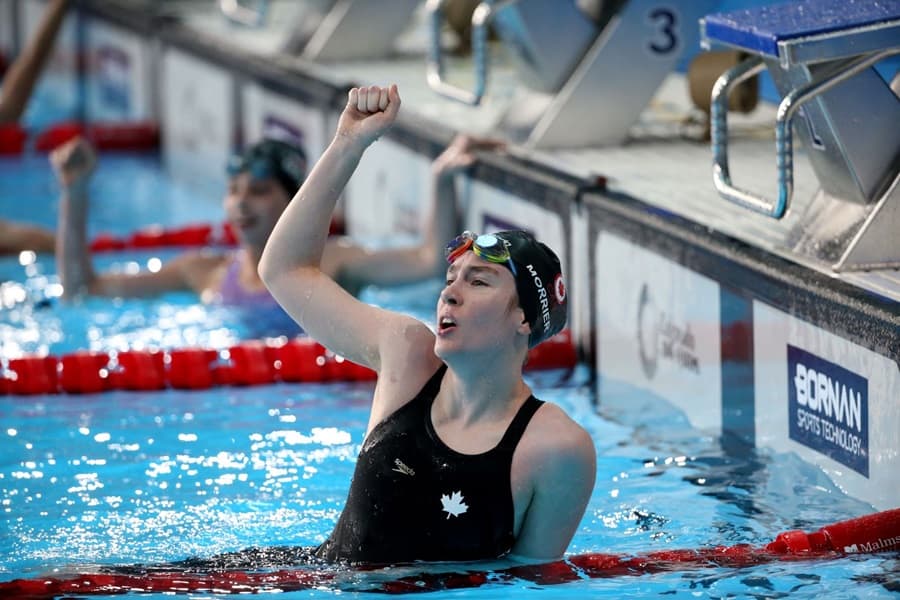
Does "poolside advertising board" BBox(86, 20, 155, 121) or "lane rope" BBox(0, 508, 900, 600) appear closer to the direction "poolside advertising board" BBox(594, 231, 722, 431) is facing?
the lane rope

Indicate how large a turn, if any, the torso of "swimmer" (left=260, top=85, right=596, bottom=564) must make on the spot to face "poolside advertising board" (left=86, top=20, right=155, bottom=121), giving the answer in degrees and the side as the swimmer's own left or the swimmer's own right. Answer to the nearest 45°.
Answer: approximately 135° to the swimmer's own right

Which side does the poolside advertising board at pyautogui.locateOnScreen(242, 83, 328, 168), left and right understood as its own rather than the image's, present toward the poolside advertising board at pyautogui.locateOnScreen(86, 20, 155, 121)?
right

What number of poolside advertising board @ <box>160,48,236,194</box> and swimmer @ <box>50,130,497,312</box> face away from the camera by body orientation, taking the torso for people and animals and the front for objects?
0

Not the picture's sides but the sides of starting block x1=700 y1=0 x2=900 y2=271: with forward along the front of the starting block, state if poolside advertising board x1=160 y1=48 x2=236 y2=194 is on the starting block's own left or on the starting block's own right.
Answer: on the starting block's own right

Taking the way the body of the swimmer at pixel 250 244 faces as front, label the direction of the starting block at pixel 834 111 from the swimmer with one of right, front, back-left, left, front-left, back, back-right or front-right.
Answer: front-left

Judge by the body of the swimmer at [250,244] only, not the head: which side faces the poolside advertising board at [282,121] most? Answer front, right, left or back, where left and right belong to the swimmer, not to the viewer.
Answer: back

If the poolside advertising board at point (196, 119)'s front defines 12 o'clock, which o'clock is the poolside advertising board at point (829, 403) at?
the poolside advertising board at point (829, 403) is roughly at 10 o'clock from the poolside advertising board at point (196, 119).

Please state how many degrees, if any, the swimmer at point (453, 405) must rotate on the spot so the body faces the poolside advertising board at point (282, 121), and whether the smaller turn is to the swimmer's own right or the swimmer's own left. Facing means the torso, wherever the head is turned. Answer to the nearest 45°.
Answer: approximately 135° to the swimmer's own right

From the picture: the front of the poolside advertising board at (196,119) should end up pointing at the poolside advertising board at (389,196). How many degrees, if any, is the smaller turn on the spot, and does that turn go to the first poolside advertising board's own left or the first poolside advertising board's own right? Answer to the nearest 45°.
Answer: approximately 45° to the first poolside advertising board's own left

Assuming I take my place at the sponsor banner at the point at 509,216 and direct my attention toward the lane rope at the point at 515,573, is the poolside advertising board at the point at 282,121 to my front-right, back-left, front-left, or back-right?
back-right

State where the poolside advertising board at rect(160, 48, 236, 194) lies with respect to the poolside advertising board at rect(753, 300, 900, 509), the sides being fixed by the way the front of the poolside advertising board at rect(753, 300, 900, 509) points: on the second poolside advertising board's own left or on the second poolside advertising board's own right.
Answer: on the second poolside advertising board's own right
